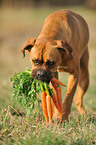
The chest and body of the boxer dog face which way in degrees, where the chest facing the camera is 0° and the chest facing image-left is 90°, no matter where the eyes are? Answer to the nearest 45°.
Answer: approximately 45°
